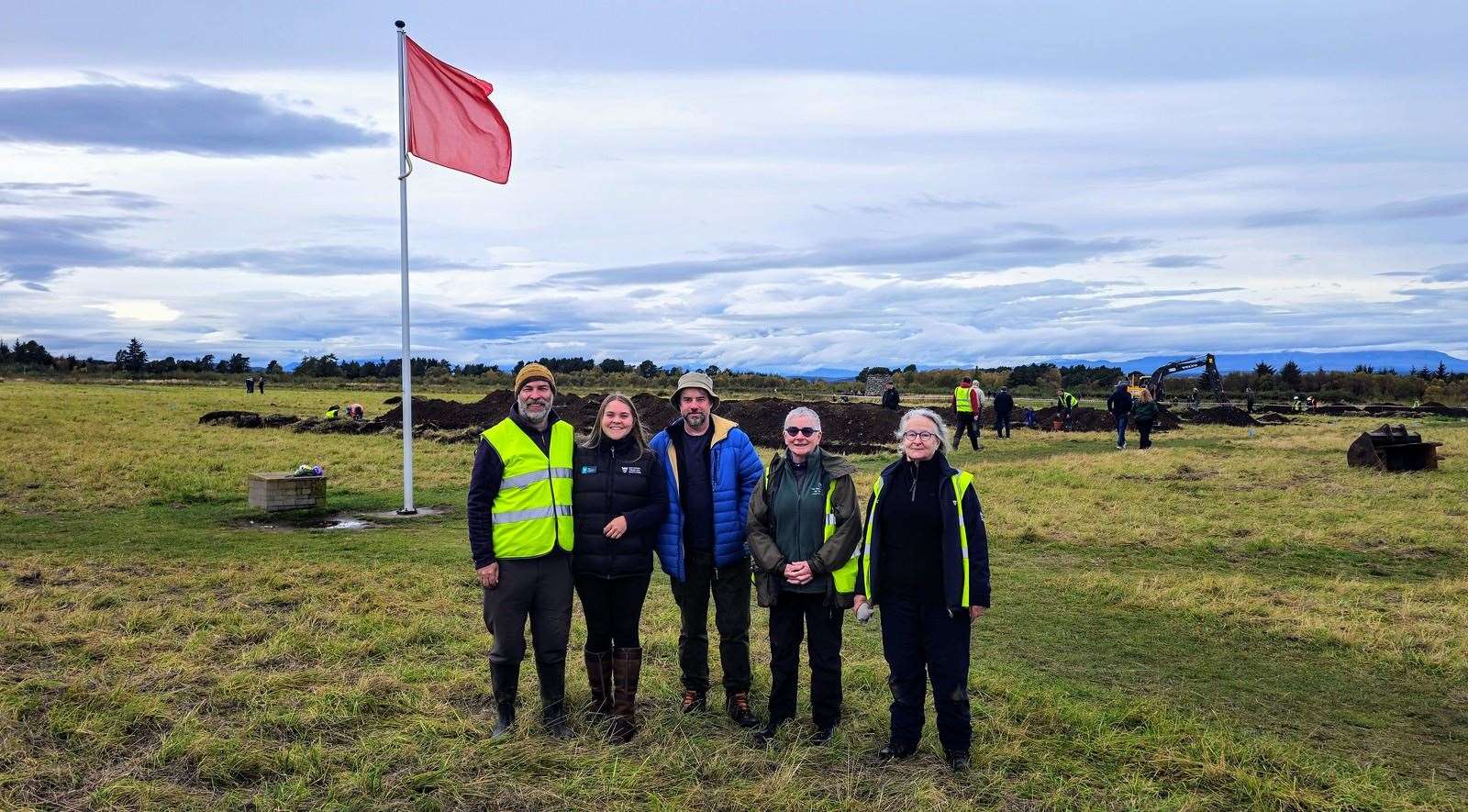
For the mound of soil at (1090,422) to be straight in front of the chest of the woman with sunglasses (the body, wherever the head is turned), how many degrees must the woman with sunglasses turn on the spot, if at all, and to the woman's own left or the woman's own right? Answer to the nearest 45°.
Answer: approximately 180°

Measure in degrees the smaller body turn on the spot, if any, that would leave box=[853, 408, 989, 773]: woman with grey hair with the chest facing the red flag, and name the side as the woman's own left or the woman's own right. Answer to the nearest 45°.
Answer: approximately 135° to the woman's own right

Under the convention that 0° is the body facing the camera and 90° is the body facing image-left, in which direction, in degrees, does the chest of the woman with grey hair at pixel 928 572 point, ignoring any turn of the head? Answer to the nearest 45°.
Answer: approximately 0°

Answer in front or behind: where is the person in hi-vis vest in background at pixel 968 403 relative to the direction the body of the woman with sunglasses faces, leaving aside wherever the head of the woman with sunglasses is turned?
behind

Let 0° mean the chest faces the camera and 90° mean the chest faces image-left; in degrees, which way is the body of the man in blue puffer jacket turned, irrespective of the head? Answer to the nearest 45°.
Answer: approximately 0°

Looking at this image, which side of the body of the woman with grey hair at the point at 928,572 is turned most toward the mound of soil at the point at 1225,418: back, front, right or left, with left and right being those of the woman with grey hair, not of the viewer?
back

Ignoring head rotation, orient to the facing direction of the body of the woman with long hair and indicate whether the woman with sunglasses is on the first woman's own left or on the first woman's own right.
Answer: on the first woman's own left
